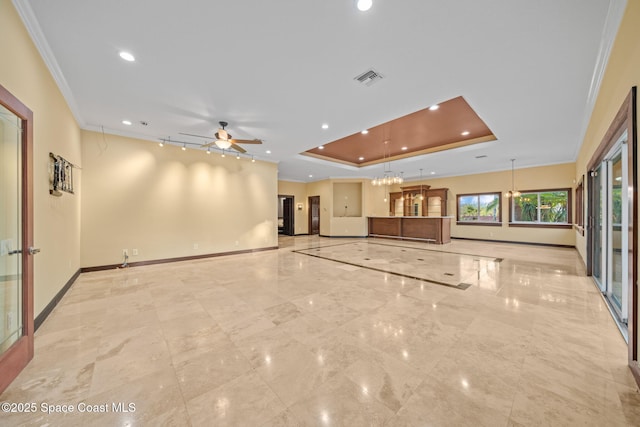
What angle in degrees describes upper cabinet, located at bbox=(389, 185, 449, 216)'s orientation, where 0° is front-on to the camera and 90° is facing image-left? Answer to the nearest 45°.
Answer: approximately 45°

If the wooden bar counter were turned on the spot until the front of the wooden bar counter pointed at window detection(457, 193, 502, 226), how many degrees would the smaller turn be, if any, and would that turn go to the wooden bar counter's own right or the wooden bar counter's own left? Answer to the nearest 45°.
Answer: approximately 180°

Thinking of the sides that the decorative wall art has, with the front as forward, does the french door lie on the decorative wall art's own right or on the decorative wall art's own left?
on the decorative wall art's own right

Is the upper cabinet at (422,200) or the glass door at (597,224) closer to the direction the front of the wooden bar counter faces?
the glass door

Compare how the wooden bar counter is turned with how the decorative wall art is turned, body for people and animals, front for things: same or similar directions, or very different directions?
very different directions

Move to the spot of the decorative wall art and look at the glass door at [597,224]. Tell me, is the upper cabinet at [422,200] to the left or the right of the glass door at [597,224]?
left

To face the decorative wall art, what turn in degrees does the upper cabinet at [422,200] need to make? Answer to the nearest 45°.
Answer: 0° — it already faces it

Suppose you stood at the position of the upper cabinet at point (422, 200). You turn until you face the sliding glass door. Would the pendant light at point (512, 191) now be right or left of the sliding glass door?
left

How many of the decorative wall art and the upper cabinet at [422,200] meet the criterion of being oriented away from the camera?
0

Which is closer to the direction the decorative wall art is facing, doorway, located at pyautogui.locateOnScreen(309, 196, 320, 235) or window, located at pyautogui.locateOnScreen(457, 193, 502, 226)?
the window

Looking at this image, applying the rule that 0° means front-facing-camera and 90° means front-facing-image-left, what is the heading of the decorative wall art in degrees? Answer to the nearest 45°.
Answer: approximately 315°

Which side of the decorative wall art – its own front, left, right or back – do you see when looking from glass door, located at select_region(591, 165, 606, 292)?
front

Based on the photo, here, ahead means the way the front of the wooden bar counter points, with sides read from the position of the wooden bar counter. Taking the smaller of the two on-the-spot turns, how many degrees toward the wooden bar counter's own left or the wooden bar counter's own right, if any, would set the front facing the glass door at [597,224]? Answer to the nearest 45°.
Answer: approximately 90° to the wooden bar counter's own left
